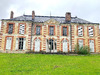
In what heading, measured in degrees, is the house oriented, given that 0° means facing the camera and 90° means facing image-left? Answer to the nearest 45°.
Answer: approximately 0°

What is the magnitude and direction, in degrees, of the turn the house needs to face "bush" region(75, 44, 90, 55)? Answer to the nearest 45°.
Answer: approximately 90° to its left
